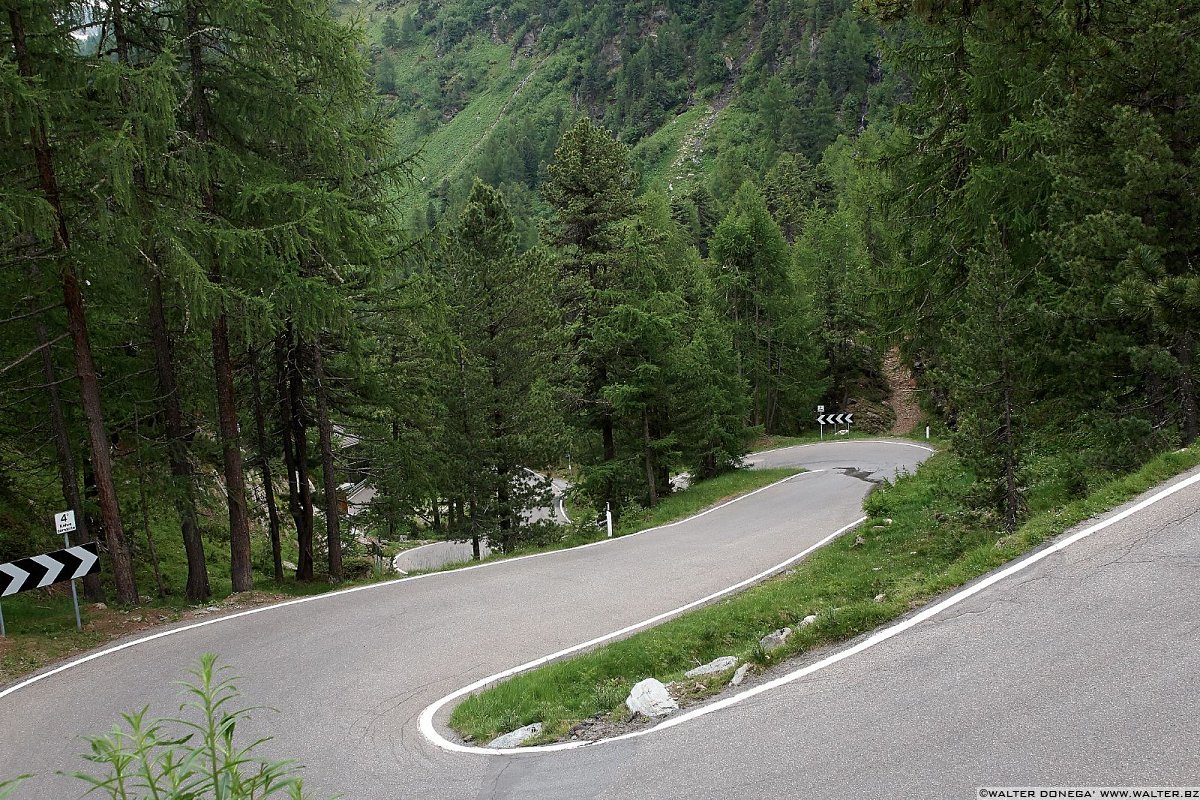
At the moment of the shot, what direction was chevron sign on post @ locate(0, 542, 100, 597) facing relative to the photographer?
facing the viewer and to the right of the viewer

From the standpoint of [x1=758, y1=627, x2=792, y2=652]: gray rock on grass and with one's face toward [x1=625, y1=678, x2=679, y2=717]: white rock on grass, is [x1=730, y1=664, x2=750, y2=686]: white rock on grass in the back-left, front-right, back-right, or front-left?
front-left

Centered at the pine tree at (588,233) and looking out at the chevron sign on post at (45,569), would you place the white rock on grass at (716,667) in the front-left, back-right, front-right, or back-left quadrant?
front-left

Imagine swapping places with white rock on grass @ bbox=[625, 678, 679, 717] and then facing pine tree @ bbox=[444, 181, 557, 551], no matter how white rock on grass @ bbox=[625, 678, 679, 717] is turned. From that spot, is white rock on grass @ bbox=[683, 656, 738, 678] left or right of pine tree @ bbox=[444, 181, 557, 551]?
right

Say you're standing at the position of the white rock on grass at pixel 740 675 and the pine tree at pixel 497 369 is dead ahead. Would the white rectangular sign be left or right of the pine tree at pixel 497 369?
left

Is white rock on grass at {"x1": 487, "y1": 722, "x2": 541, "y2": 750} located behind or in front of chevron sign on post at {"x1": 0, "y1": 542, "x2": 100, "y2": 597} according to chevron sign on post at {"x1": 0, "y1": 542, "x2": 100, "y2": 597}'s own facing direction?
in front

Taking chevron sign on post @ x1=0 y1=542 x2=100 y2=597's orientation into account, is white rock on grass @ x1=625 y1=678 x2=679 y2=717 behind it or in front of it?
in front
